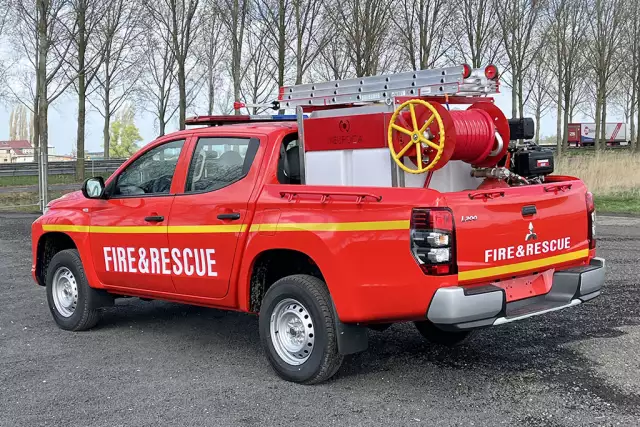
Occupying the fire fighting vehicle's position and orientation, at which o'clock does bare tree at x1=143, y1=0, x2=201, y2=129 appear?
The bare tree is roughly at 1 o'clock from the fire fighting vehicle.

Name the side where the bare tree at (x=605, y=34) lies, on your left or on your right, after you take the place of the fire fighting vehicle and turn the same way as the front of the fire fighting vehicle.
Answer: on your right

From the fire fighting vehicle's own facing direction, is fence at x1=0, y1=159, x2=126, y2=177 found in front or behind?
in front

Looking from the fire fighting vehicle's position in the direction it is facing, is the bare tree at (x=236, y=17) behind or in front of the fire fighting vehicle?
in front

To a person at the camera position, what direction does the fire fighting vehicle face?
facing away from the viewer and to the left of the viewer

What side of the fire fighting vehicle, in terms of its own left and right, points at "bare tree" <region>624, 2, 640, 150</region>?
right

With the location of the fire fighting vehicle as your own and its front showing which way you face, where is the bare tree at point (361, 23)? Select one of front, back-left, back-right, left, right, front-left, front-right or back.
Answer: front-right
